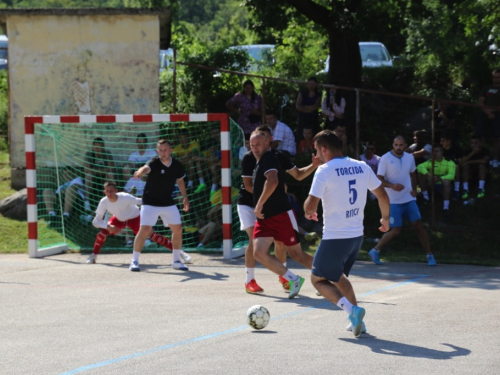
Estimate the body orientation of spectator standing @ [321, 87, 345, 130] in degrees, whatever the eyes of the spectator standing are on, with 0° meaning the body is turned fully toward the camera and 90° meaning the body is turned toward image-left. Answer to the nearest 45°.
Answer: approximately 0°

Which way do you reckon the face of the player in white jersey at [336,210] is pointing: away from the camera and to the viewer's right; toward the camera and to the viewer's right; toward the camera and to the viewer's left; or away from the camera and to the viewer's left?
away from the camera and to the viewer's left

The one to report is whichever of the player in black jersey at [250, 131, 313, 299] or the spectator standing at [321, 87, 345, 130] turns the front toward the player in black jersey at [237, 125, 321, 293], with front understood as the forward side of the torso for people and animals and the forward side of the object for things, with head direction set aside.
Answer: the spectator standing

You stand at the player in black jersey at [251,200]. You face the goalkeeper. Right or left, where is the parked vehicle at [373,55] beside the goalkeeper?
right

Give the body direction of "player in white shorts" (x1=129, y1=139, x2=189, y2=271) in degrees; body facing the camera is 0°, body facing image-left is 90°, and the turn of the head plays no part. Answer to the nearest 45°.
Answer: approximately 0°

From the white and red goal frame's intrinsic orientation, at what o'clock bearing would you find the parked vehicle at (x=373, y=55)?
The parked vehicle is roughly at 7 o'clock from the white and red goal frame.

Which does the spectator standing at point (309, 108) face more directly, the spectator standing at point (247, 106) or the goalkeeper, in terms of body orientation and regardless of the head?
the goalkeeper

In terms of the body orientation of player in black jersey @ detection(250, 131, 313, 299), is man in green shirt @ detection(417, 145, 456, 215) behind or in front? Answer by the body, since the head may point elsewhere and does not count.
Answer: behind
